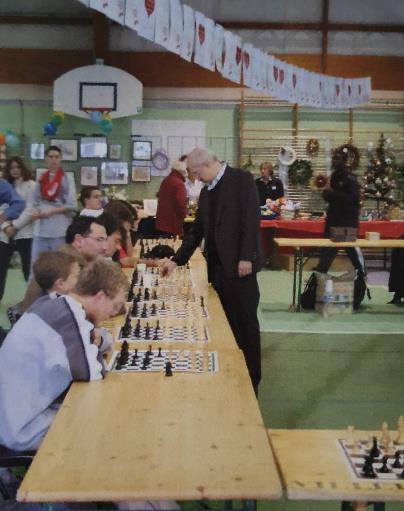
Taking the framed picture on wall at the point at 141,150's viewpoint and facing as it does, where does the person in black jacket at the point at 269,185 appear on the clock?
The person in black jacket is roughly at 10 o'clock from the framed picture on wall.

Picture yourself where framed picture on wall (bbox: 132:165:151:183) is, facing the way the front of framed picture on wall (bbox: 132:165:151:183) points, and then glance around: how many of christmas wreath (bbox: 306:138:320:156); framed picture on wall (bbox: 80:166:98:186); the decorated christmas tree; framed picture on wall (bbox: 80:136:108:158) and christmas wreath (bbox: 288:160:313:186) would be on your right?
2

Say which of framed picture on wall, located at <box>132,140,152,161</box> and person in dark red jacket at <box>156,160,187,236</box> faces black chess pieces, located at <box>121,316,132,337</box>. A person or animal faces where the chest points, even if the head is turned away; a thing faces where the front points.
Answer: the framed picture on wall

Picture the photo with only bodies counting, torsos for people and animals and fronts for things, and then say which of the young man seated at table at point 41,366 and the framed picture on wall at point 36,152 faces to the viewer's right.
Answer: the young man seated at table

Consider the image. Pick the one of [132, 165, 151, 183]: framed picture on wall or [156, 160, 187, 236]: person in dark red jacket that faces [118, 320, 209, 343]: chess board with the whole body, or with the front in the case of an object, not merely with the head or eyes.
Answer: the framed picture on wall

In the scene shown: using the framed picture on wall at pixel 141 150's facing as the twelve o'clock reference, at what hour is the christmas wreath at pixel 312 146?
The christmas wreath is roughly at 9 o'clock from the framed picture on wall.

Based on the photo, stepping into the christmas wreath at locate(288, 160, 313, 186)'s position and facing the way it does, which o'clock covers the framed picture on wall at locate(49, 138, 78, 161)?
The framed picture on wall is roughly at 3 o'clock from the christmas wreath.

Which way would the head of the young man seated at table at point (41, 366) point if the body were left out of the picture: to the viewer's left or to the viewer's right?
to the viewer's right

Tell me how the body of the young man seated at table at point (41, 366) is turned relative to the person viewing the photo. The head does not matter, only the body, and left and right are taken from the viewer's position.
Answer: facing to the right of the viewer

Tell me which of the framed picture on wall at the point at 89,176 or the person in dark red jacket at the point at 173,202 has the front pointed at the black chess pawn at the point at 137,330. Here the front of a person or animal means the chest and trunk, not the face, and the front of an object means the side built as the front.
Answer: the framed picture on wall

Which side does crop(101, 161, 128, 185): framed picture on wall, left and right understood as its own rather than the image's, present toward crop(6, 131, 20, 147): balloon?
right

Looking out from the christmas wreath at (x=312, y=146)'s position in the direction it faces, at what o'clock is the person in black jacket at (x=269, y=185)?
The person in black jacket is roughly at 1 o'clock from the christmas wreath.
